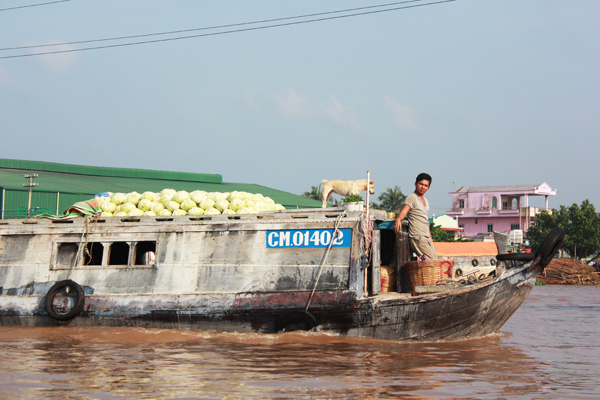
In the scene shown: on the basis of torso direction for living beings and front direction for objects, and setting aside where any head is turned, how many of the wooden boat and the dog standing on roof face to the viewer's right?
2

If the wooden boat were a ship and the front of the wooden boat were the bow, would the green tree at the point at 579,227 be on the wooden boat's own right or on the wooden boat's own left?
on the wooden boat's own left

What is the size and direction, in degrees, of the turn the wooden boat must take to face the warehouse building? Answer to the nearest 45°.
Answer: approximately 90° to its left

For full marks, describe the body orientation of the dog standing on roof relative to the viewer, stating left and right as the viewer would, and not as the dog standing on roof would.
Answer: facing to the right of the viewer

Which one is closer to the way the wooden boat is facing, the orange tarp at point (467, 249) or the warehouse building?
the orange tarp

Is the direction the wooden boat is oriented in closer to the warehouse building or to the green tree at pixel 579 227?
the green tree

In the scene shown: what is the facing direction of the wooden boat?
to the viewer's right

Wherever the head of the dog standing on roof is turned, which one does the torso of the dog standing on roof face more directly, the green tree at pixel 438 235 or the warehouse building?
the green tree

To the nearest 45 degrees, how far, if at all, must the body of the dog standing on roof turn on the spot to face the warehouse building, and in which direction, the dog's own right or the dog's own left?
approximately 135° to the dog's own left
